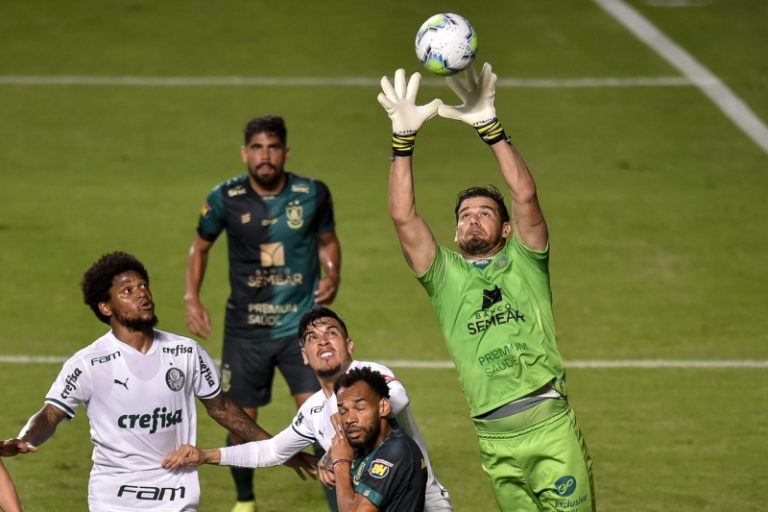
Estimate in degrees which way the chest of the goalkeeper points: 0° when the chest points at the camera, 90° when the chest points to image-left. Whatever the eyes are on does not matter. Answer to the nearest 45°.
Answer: approximately 0°

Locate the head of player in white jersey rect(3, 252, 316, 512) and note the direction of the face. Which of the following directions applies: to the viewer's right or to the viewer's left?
to the viewer's right

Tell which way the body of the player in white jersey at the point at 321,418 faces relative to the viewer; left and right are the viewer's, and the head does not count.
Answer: facing the viewer and to the left of the viewer

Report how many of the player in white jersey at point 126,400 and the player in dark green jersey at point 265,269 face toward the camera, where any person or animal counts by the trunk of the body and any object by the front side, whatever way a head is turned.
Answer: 2

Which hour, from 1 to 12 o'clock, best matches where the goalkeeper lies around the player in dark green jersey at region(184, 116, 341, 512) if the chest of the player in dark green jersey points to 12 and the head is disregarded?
The goalkeeper is roughly at 11 o'clock from the player in dark green jersey.

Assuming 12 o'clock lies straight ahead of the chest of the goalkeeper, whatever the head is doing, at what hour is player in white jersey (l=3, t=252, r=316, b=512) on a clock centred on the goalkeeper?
The player in white jersey is roughly at 3 o'clock from the goalkeeper.
